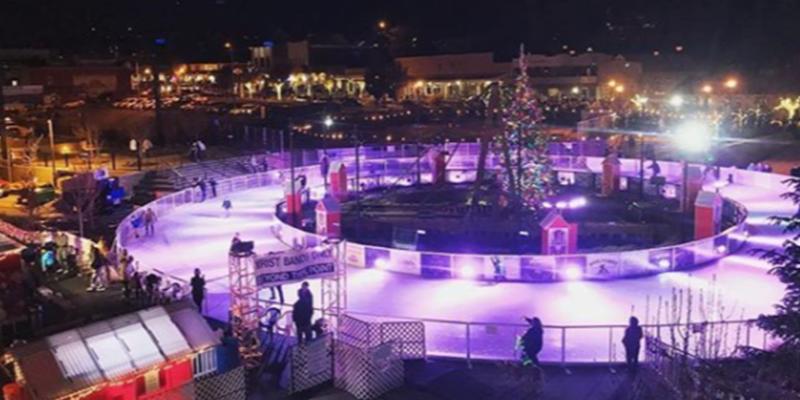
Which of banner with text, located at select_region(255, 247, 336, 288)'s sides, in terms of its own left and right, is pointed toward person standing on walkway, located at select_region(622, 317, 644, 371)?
left

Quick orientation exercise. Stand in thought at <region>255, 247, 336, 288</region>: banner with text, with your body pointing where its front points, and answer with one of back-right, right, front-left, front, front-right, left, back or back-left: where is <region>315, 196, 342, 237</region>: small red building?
back

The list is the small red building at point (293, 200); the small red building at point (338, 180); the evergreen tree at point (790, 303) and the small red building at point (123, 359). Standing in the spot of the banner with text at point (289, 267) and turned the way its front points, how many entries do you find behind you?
2

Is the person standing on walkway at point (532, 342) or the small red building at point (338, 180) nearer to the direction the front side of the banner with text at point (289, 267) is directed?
the person standing on walkway

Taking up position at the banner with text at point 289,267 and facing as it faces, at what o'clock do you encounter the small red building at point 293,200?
The small red building is roughly at 6 o'clock from the banner with text.

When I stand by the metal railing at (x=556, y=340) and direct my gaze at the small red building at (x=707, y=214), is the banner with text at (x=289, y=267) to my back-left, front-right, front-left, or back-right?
back-left

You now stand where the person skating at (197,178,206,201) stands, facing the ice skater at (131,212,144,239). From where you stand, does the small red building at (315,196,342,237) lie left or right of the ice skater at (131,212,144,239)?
left

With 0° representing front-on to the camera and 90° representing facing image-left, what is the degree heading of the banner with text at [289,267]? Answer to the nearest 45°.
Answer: approximately 0°

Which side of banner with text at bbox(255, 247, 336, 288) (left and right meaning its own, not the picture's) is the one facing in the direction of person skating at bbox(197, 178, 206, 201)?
back

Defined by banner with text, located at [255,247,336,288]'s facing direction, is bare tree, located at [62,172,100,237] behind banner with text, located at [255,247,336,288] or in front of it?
behind

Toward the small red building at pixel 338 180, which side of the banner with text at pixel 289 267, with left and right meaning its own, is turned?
back

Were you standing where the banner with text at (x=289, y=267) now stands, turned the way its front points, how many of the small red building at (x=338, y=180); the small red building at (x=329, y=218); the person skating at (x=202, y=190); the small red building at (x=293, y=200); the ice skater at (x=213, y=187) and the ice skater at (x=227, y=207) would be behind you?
6
